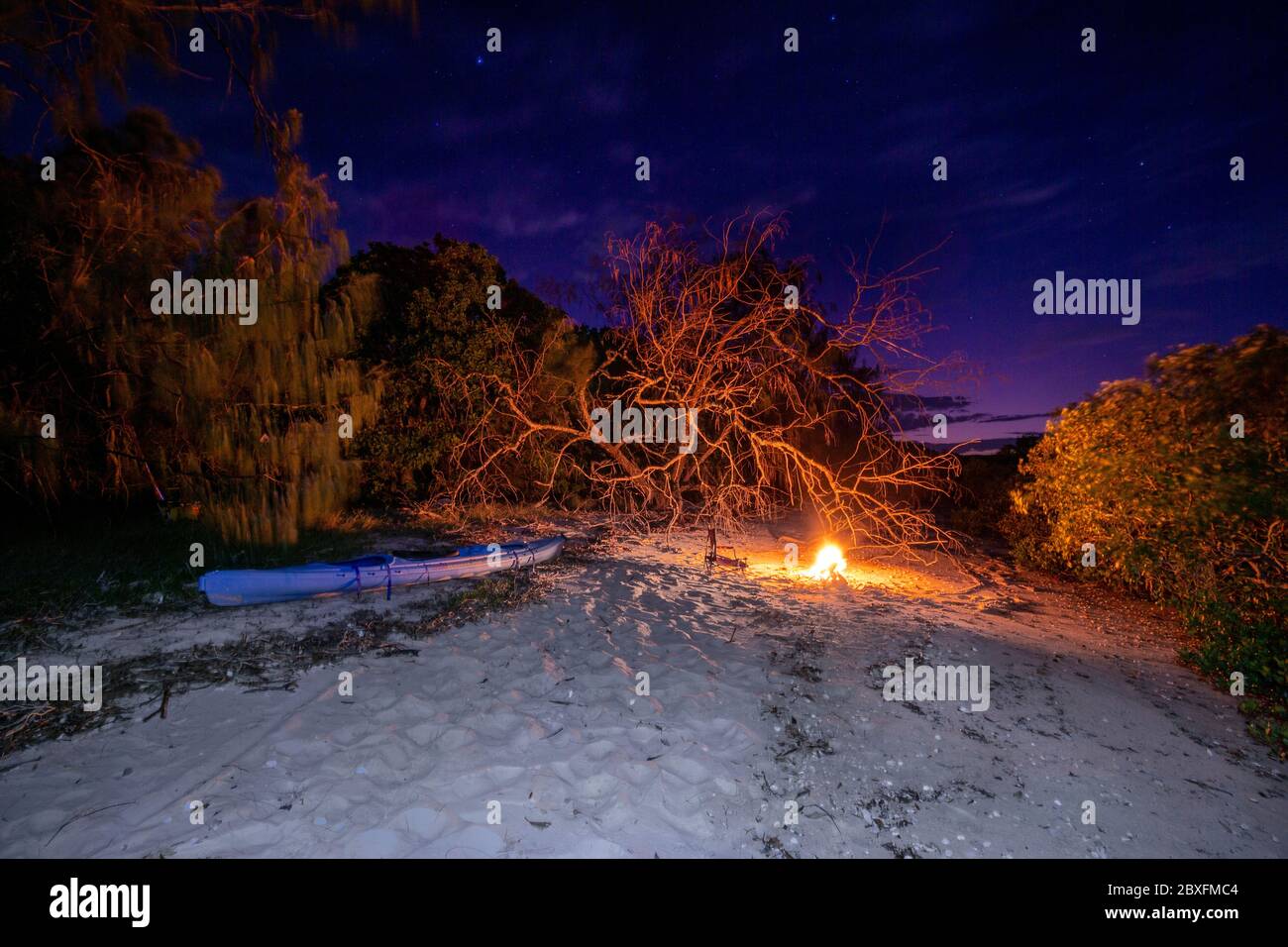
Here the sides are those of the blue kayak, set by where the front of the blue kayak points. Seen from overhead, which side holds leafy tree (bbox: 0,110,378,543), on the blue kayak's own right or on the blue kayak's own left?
on the blue kayak's own left

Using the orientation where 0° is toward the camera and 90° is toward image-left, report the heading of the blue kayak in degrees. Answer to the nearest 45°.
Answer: approximately 225°

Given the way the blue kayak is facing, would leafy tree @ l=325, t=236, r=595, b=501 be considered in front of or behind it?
in front

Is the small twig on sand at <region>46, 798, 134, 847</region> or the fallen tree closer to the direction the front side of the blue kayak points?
the fallen tree

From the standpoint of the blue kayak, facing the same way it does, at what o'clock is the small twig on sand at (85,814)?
The small twig on sand is roughly at 5 o'clock from the blue kayak.

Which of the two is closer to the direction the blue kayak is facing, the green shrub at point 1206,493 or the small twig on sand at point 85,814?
the green shrub
